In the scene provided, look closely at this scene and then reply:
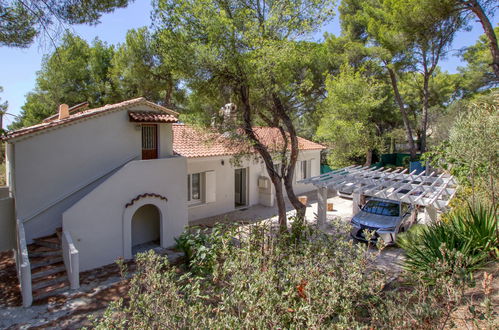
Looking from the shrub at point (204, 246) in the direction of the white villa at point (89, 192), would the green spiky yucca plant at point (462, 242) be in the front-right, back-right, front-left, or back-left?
back-right

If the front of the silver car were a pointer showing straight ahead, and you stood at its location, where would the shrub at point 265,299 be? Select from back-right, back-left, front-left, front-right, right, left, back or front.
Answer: front-left

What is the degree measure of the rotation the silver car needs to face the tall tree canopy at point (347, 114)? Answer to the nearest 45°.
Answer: approximately 135° to its right

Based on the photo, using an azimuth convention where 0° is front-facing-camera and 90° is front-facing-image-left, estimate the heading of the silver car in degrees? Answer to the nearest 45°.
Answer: approximately 45°

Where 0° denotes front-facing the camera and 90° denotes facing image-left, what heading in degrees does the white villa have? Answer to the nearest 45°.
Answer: approximately 315°

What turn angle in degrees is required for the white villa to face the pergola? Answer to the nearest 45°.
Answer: approximately 45° to its left
